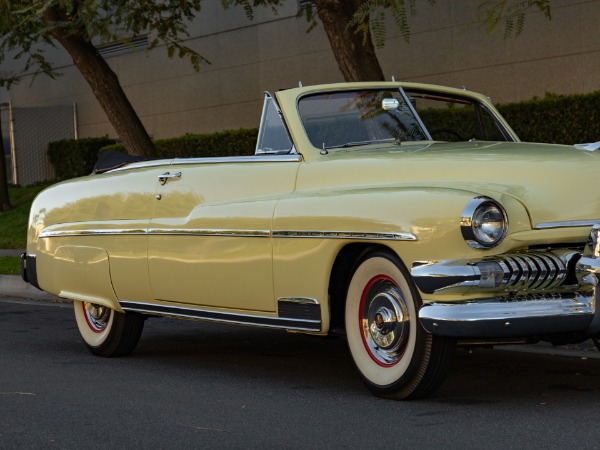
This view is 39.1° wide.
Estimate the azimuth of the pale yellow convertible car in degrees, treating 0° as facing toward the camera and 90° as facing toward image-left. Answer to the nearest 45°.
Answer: approximately 315°

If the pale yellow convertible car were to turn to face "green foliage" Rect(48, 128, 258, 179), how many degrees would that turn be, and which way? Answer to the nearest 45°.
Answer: approximately 135° to its left

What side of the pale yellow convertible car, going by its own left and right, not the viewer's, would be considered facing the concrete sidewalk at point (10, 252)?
back

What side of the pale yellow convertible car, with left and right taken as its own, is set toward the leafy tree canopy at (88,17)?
back

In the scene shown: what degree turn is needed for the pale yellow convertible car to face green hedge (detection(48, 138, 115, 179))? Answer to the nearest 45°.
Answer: approximately 135° to its left
